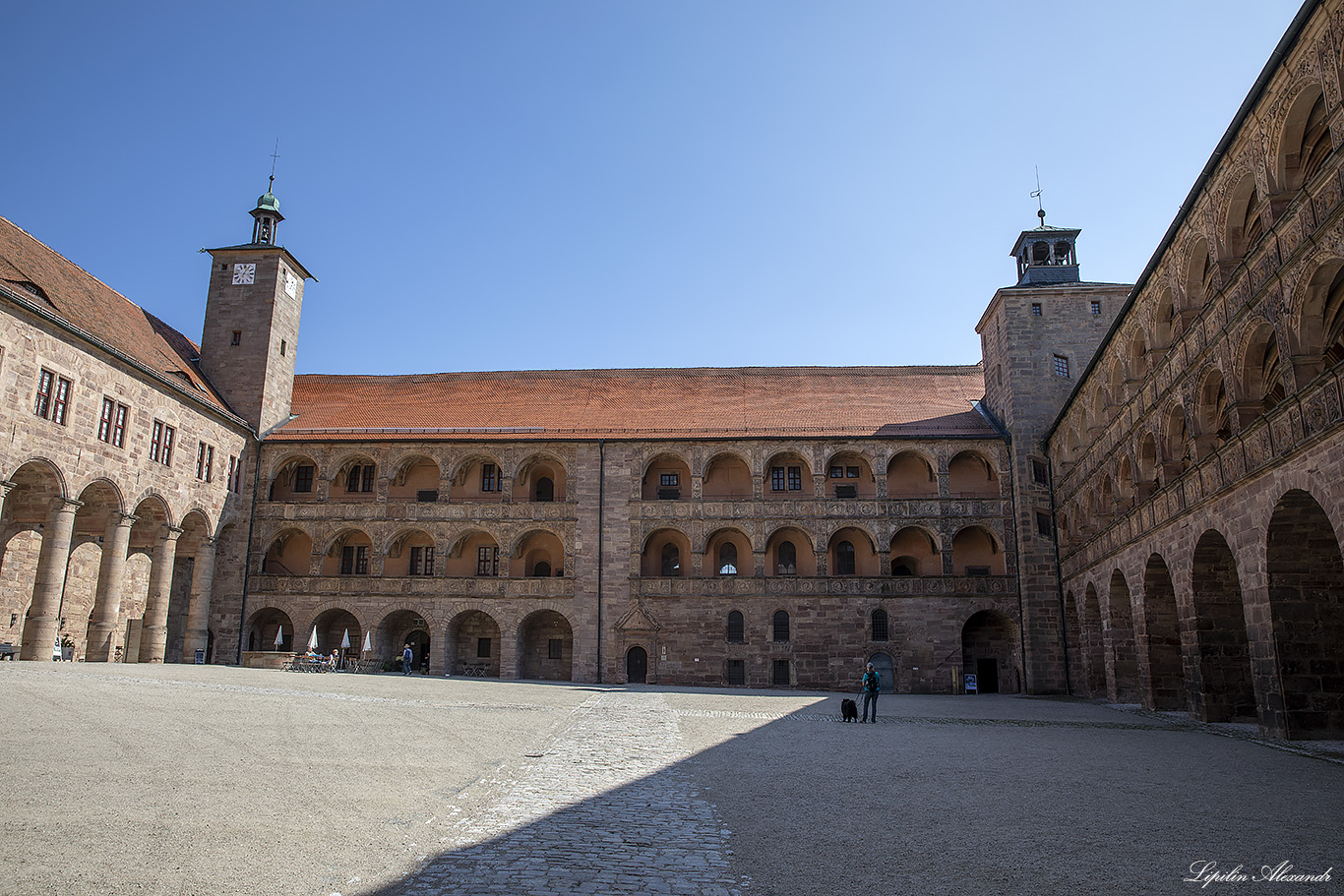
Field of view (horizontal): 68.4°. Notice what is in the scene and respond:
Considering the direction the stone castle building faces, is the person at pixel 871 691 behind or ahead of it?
ahead

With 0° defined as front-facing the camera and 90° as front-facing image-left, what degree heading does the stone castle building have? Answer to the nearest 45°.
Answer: approximately 0°
